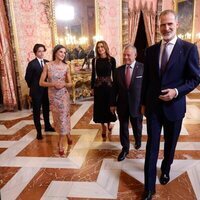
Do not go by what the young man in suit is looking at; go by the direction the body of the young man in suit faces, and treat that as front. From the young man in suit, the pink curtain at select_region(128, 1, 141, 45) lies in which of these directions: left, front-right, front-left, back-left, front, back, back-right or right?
left

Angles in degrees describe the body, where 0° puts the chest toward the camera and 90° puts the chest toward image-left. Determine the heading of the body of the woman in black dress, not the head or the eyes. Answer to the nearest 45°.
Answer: approximately 0°

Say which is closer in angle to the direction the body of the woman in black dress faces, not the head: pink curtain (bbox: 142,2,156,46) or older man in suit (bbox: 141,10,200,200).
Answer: the older man in suit

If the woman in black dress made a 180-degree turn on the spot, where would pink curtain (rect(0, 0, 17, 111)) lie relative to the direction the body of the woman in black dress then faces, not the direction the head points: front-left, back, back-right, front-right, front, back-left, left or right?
front-left

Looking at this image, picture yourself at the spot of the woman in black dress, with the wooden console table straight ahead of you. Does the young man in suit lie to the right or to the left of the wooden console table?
left

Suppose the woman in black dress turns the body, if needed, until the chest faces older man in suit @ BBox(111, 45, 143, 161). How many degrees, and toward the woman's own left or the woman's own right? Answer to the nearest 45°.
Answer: approximately 45° to the woman's own left

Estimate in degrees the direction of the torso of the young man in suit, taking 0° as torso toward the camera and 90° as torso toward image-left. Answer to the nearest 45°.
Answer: approximately 315°

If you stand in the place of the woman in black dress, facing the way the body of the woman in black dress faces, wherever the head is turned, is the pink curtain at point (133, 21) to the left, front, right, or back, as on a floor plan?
back

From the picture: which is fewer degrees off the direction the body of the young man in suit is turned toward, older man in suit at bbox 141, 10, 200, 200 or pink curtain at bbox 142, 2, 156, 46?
the older man in suit
